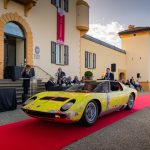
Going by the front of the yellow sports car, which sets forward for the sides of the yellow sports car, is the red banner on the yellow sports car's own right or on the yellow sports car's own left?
on the yellow sports car's own right

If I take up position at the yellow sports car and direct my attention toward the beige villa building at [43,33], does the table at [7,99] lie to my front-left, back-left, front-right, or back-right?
front-left

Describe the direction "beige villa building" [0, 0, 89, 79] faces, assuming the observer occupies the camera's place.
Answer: facing the viewer and to the right of the viewer

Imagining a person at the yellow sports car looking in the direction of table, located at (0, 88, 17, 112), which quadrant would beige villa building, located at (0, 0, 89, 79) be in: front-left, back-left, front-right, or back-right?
front-right

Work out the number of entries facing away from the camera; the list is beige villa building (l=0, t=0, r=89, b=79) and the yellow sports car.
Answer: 0

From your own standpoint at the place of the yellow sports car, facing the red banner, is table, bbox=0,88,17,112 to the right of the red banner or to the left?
left

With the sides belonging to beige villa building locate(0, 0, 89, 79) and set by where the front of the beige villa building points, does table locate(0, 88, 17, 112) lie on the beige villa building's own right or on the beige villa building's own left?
on the beige villa building's own right

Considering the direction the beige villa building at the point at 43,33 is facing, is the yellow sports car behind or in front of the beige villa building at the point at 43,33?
in front

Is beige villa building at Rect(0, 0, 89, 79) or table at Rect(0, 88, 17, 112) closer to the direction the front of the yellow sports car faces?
the table

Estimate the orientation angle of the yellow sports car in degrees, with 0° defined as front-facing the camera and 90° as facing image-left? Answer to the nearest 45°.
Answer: approximately 45°

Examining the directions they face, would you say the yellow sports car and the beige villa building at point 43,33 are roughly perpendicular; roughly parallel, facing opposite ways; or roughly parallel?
roughly perpendicular
